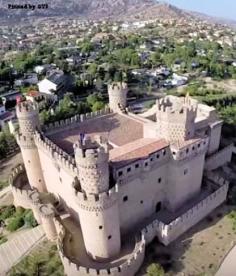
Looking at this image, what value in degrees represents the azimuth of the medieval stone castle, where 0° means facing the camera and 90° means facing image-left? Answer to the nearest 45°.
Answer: approximately 45°

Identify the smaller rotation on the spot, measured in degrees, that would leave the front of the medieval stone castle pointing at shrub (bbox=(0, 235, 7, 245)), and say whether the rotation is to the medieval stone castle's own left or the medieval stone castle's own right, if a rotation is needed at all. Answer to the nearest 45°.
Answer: approximately 45° to the medieval stone castle's own right

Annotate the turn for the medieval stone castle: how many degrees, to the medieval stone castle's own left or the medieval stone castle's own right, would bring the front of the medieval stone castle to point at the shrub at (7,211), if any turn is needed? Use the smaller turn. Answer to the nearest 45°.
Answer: approximately 45° to the medieval stone castle's own right
